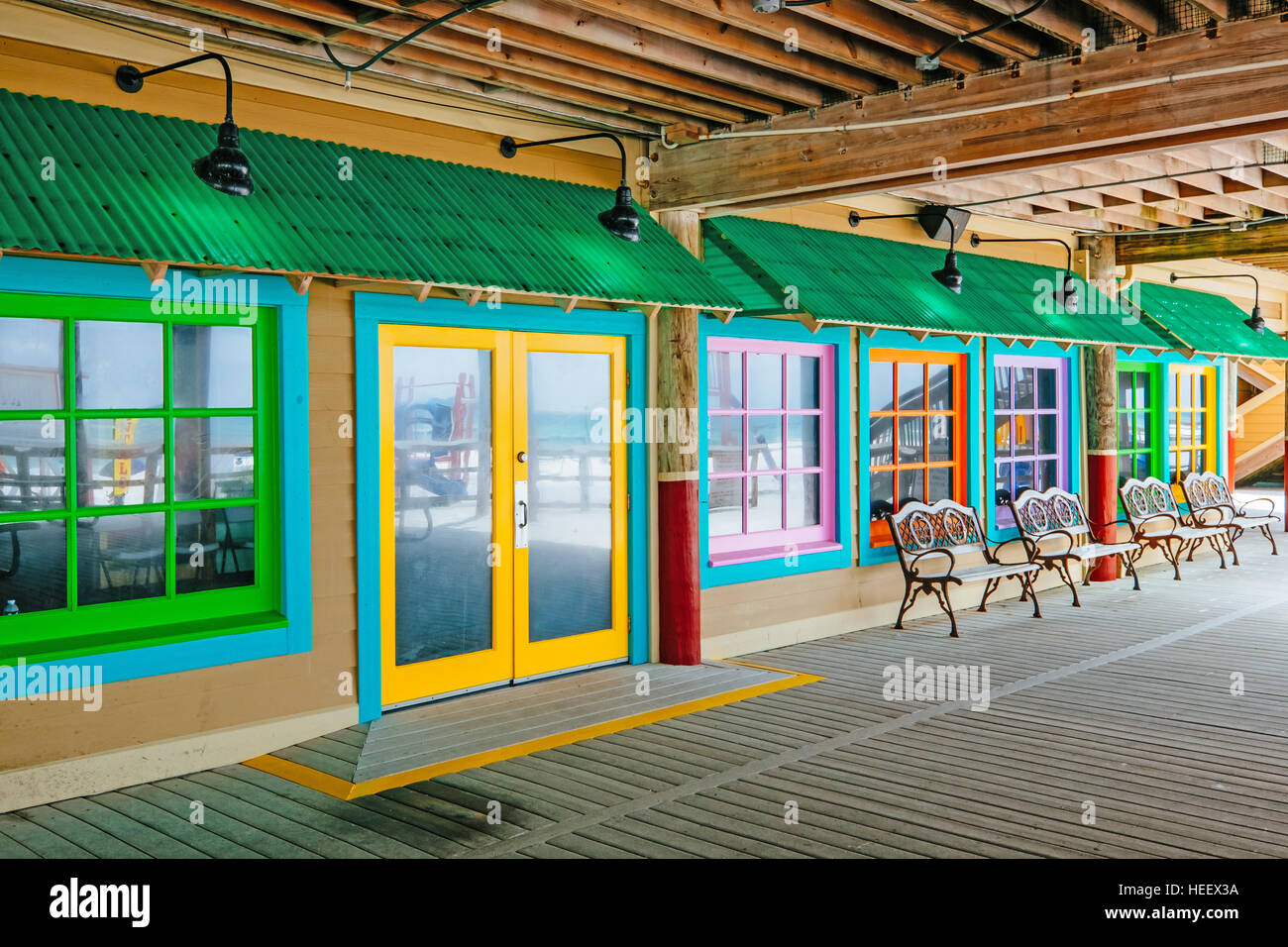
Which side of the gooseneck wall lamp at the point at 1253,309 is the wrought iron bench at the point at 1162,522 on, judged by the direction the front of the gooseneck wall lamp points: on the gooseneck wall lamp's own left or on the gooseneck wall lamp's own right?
on the gooseneck wall lamp's own right

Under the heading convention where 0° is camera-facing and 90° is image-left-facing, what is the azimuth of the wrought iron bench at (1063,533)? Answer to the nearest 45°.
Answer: approximately 315°

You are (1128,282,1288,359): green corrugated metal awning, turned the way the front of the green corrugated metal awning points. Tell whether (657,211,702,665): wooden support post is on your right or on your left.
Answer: on your right

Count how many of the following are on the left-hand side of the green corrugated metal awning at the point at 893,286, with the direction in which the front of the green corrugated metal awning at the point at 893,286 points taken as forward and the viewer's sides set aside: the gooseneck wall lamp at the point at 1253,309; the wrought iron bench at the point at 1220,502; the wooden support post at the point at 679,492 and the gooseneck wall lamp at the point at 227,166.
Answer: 2

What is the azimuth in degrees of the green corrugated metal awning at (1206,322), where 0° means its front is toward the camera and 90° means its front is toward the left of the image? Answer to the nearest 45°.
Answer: approximately 315°

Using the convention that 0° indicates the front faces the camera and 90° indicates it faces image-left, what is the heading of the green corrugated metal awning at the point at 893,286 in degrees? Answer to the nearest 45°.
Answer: approximately 315°

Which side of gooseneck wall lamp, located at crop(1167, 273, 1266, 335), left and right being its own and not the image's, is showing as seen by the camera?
right

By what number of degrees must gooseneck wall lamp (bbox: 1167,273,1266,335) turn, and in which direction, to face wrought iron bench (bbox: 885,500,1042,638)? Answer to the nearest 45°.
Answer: approximately 90° to its right

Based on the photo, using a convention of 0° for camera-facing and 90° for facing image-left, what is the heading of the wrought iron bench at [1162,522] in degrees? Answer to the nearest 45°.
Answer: approximately 315°

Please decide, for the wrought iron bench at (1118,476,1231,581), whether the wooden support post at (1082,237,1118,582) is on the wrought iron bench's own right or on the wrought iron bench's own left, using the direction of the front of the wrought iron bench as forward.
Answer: on the wrought iron bench's own right

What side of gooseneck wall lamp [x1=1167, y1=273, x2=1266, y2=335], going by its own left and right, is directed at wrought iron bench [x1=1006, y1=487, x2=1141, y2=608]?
right

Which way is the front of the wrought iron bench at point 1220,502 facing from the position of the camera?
facing the viewer and to the right of the viewer

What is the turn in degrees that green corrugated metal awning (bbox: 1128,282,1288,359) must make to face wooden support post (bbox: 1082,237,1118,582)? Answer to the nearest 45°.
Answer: approximately 45° to its right
